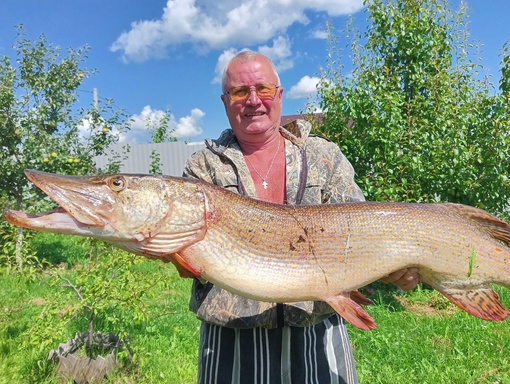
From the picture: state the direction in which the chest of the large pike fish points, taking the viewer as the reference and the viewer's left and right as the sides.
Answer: facing to the left of the viewer

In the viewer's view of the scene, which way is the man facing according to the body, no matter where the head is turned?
toward the camera

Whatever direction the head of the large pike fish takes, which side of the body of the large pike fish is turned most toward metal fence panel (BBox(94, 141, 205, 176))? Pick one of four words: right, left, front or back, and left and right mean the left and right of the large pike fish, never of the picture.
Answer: right
